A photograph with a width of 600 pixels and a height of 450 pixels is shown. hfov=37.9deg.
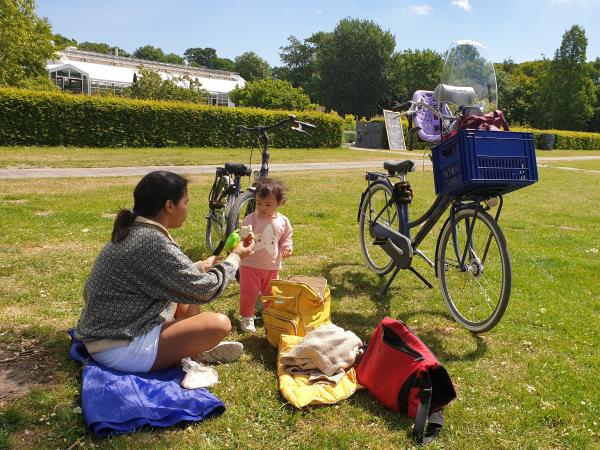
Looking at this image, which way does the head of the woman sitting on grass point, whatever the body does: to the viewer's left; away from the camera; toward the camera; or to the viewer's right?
to the viewer's right

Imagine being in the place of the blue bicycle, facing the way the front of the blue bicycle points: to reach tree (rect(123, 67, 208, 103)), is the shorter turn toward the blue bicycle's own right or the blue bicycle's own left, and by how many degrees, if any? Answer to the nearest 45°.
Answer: approximately 180°

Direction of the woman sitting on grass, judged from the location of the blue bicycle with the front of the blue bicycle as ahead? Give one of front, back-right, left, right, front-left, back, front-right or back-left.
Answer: right

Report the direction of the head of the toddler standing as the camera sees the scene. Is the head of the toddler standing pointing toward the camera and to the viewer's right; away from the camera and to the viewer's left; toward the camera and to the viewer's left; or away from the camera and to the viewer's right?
toward the camera and to the viewer's left

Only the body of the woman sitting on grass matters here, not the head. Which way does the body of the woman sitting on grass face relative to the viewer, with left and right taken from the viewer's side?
facing away from the viewer and to the right of the viewer

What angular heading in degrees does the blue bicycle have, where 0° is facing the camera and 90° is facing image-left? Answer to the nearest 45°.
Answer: approximately 315°

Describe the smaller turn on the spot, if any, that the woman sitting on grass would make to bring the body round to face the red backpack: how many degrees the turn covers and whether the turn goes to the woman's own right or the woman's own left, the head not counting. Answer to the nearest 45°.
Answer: approximately 45° to the woman's own right

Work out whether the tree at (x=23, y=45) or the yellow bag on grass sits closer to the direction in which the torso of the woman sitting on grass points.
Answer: the yellow bag on grass

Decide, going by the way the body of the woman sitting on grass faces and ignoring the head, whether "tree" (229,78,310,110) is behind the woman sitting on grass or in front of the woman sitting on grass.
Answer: in front

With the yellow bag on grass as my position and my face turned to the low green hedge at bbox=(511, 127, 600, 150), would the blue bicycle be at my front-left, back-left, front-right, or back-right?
front-right

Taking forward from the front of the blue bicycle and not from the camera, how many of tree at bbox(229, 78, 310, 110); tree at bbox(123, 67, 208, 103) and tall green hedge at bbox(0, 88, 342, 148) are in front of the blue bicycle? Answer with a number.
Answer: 0

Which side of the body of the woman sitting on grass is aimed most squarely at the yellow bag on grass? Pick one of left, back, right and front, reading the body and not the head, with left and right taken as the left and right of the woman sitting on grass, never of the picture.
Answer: front

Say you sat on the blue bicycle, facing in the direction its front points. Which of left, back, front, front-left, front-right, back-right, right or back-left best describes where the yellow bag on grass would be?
right

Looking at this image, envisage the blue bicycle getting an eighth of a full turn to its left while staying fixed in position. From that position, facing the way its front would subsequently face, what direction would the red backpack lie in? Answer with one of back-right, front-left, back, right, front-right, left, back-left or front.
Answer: right

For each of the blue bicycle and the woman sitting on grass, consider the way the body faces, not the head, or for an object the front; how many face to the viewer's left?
0

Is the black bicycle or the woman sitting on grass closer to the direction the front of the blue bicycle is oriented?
the woman sitting on grass
